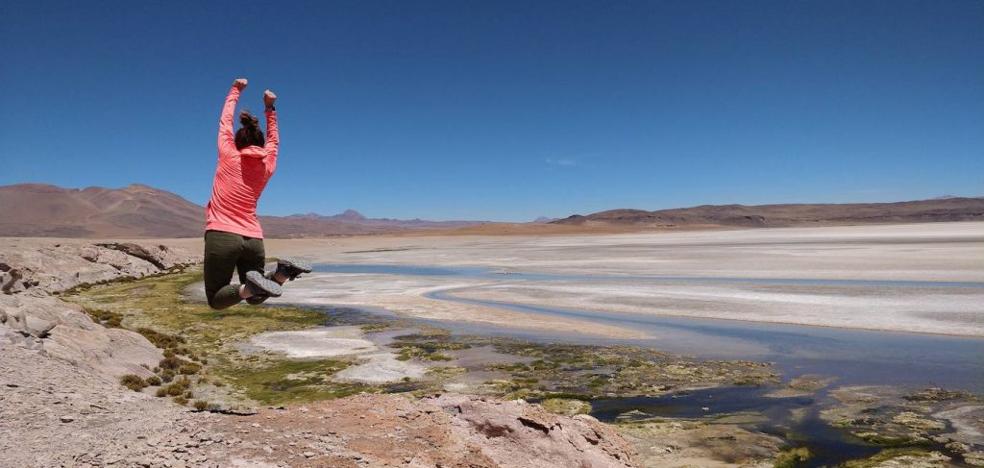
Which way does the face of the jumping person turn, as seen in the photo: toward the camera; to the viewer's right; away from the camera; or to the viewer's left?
away from the camera

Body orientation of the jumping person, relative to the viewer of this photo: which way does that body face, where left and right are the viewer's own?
facing away from the viewer and to the left of the viewer

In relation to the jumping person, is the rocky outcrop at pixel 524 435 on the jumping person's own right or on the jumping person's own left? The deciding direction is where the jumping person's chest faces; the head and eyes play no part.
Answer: on the jumping person's own right
